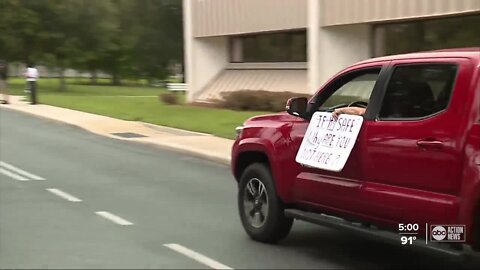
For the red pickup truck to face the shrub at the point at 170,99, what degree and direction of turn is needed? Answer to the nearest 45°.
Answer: approximately 45° to its right

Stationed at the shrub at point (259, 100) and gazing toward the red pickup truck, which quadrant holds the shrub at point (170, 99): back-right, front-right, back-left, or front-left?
back-right

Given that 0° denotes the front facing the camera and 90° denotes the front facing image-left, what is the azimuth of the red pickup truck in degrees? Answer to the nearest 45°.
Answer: approximately 135°

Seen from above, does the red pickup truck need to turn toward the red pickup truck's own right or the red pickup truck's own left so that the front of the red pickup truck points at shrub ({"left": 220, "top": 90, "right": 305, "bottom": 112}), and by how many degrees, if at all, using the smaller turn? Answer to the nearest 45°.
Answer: approximately 45° to the red pickup truck's own right
